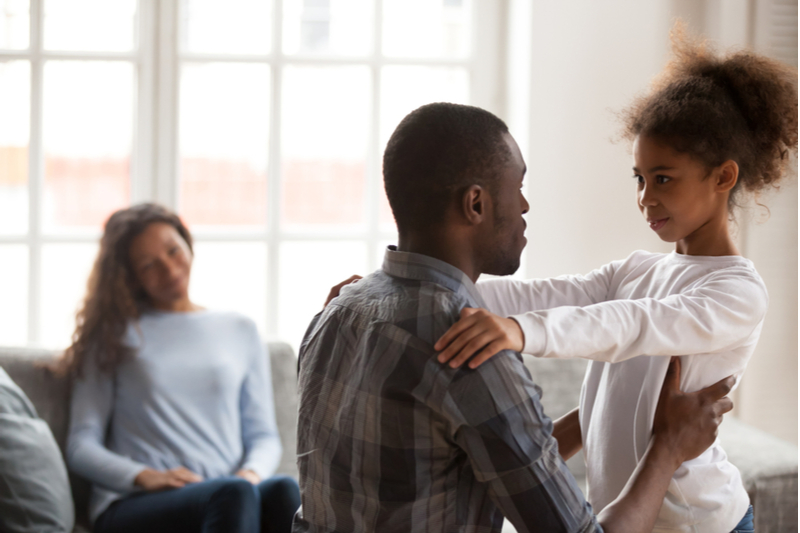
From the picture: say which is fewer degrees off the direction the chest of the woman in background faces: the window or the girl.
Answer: the girl

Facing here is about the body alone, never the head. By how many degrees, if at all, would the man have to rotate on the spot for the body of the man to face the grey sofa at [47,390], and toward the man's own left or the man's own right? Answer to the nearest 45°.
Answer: approximately 90° to the man's own left

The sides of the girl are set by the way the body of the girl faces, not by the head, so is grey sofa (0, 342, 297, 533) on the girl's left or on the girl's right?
on the girl's right

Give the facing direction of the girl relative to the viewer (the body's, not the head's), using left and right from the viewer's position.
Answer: facing the viewer and to the left of the viewer

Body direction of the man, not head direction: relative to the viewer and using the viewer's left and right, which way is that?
facing away from the viewer and to the right of the viewer

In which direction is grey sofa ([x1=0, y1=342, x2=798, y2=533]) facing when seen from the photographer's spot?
facing the viewer

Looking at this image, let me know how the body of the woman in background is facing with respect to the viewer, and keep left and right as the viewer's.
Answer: facing the viewer and to the right of the viewer

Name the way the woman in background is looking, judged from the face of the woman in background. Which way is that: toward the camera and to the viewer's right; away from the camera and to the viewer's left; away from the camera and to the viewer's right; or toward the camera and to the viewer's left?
toward the camera and to the viewer's right

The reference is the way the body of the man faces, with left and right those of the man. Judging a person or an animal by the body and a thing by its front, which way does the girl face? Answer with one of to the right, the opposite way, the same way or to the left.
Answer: the opposite way
